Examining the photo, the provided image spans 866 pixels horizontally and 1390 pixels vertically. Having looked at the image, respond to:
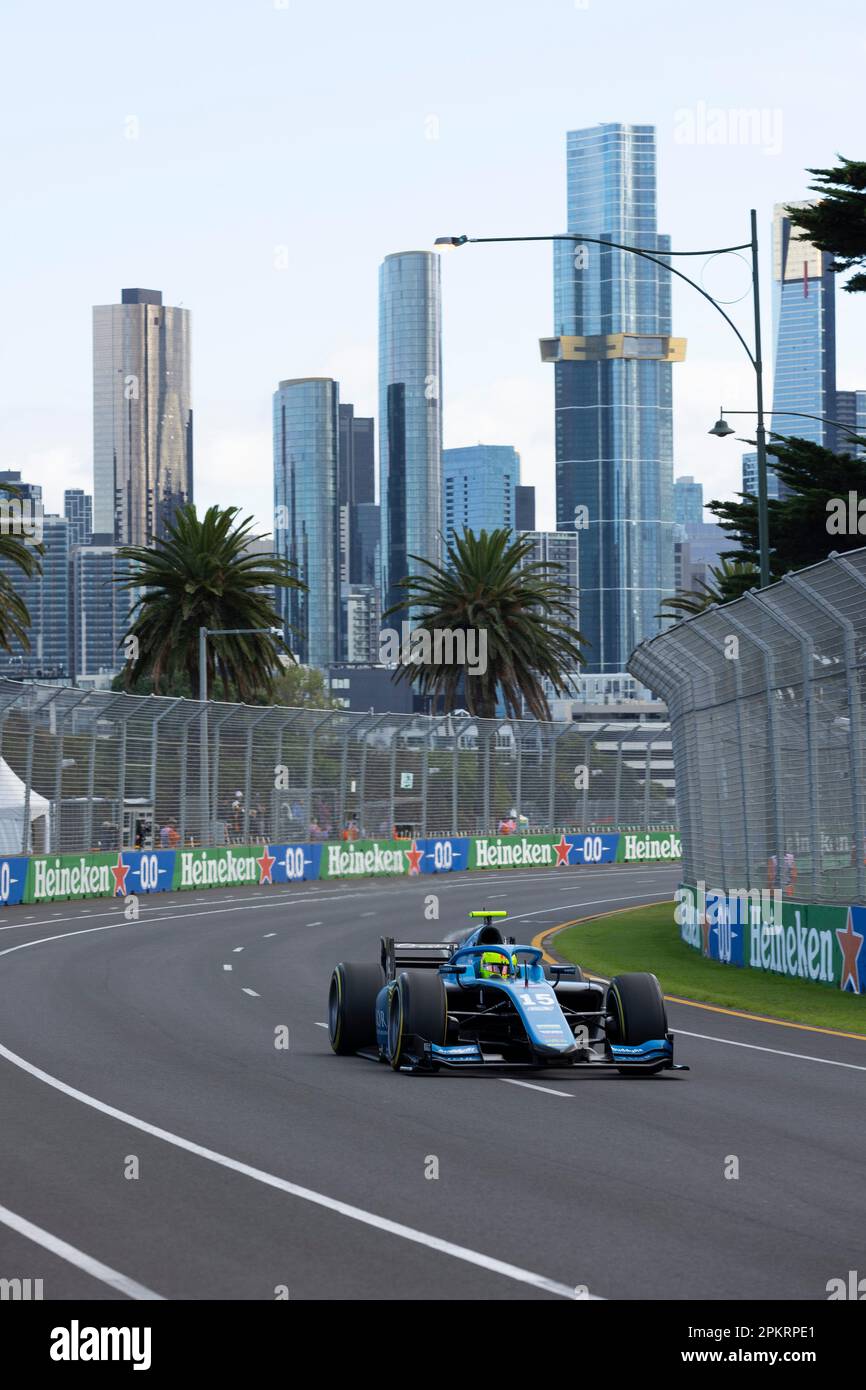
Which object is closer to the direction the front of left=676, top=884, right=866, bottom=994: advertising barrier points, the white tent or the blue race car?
the blue race car

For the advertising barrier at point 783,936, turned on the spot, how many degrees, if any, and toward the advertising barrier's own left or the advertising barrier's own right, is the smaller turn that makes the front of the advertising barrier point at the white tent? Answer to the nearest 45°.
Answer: approximately 90° to the advertising barrier's own right

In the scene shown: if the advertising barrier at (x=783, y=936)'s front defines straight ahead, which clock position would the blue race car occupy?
The blue race car is roughly at 11 o'clock from the advertising barrier.

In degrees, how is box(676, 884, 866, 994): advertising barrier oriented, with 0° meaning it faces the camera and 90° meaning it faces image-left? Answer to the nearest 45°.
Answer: approximately 45°

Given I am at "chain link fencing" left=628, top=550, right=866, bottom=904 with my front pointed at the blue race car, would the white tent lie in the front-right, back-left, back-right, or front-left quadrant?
back-right
